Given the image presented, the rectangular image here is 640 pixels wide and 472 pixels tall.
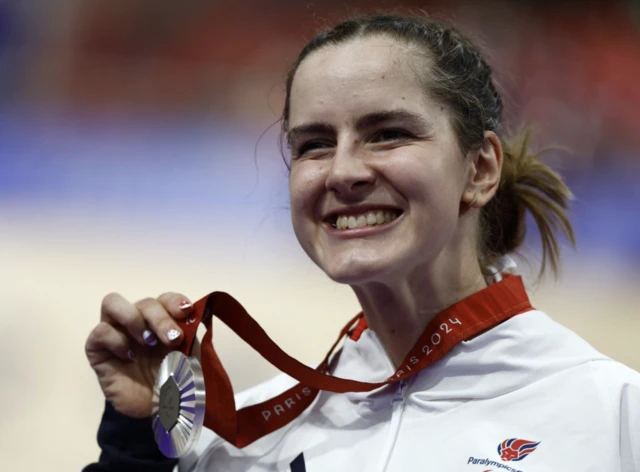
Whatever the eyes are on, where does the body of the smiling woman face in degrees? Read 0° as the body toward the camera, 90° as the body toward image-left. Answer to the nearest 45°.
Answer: approximately 45°
